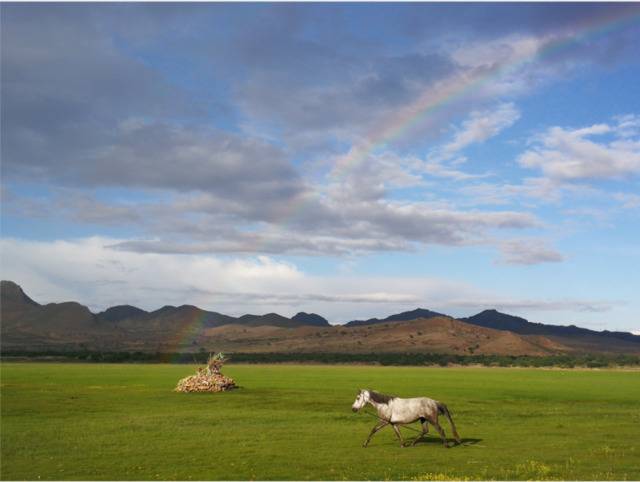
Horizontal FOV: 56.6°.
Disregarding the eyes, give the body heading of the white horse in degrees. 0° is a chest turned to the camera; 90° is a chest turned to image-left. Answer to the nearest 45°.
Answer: approximately 90°
